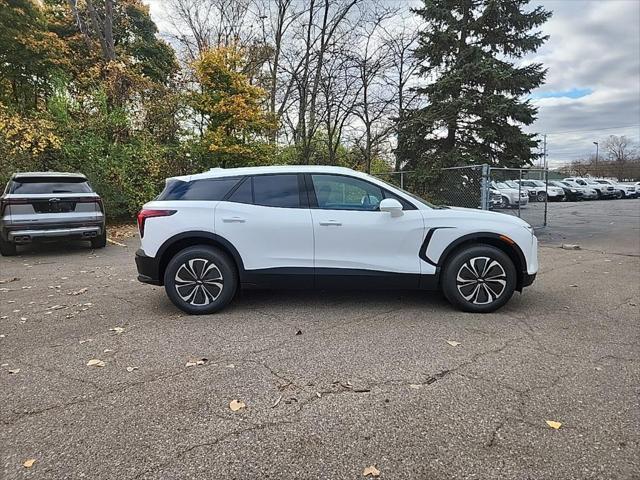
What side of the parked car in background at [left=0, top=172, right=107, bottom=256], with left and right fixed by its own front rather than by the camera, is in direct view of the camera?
back

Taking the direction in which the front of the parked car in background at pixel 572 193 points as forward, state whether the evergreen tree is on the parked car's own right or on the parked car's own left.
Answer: on the parked car's own right

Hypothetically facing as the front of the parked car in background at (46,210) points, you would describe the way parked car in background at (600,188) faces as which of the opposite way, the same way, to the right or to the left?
the opposite way

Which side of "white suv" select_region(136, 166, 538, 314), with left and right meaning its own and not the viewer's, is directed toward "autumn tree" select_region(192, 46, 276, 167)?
left

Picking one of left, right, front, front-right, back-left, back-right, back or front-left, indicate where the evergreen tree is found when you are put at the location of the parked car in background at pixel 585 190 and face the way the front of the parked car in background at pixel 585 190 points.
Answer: front-right

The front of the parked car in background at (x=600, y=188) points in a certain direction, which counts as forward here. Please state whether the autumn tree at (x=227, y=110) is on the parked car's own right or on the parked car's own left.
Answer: on the parked car's own right

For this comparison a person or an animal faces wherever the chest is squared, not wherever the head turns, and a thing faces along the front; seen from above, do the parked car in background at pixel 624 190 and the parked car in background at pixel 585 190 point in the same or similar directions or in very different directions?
same or similar directions

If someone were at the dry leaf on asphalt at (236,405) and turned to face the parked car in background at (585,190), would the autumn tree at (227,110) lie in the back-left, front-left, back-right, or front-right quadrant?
front-left

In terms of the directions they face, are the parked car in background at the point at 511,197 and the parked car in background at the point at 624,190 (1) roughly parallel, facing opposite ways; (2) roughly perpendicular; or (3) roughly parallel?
roughly parallel

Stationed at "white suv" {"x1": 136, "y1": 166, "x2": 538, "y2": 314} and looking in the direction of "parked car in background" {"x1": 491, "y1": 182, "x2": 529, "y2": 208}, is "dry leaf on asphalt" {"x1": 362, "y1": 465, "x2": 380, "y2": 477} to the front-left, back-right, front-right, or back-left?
back-right

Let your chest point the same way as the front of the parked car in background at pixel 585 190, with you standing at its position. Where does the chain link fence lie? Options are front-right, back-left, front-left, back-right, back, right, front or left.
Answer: front-right

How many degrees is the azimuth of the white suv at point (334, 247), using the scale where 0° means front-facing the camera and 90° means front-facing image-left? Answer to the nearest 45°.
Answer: approximately 270°

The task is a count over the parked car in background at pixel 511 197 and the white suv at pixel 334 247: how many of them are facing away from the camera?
0

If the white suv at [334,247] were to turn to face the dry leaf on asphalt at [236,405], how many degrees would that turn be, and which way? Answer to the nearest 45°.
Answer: approximately 90° to its right
